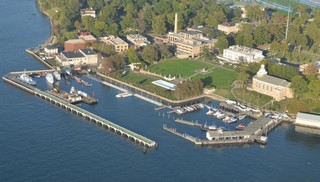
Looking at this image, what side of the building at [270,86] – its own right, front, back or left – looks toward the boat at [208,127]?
left

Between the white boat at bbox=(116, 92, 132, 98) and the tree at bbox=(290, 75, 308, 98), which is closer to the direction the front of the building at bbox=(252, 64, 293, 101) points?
the white boat

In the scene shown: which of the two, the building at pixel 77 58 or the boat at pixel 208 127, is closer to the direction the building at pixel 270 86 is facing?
the building

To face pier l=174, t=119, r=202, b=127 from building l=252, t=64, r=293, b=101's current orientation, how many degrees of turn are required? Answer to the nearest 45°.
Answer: approximately 90° to its left

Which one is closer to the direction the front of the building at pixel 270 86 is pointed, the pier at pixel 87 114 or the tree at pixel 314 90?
the pier

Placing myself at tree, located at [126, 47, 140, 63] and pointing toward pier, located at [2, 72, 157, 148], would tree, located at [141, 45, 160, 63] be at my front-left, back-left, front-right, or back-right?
back-left

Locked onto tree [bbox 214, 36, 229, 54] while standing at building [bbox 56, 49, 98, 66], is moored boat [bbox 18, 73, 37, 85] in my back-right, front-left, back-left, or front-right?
back-right

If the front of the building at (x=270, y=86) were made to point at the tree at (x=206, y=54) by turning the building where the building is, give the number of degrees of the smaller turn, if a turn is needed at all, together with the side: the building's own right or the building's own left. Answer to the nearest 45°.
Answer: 0° — it already faces it
